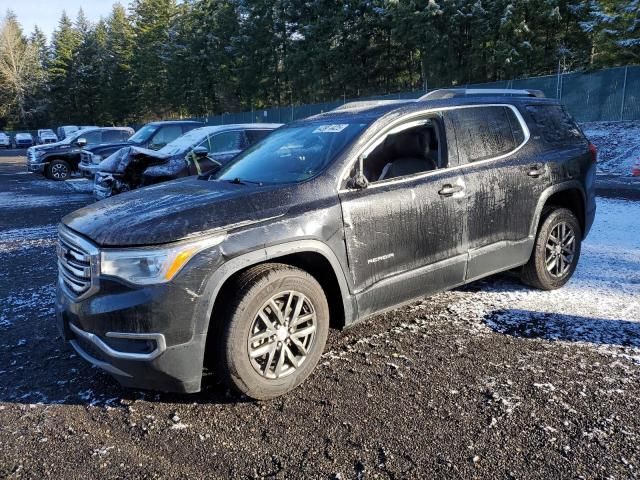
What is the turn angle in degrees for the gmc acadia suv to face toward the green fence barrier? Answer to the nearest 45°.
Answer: approximately 180°

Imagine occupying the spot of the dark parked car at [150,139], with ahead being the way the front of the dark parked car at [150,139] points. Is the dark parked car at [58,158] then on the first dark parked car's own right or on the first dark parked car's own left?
on the first dark parked car's own right

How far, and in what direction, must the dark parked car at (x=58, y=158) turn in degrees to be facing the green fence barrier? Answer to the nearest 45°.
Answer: approximately 135° to its left

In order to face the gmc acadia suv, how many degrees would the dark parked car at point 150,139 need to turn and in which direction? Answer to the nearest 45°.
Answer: approximately 45° to its left

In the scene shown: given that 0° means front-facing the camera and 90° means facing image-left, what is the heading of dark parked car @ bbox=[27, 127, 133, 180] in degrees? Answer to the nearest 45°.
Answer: approximately 45°
